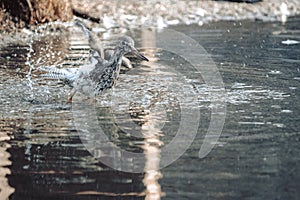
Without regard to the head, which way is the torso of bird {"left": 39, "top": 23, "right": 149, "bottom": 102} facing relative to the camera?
to the viewer's right
